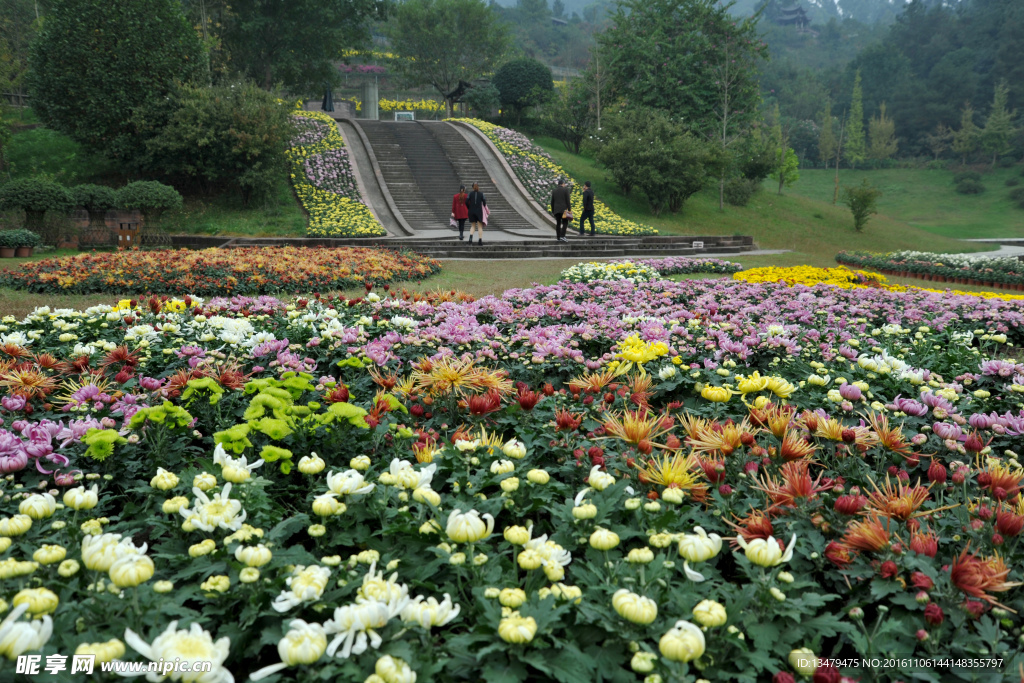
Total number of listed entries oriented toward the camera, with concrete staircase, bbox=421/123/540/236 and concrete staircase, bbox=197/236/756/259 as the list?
2

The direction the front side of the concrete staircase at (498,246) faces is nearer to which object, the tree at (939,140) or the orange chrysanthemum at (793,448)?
the orange chrysanthemum

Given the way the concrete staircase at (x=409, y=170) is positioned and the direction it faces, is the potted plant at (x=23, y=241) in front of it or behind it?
in front

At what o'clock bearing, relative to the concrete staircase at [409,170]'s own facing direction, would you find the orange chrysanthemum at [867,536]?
The orange chrysanthemum is roughly at 12 o'clock from the concrete staircase.

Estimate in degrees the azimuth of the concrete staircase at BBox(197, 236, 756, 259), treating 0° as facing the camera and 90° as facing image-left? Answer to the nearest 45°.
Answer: approximately 0°

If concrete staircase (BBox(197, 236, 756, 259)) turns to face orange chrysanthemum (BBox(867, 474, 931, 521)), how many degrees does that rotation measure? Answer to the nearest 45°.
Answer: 0° — it already faces it

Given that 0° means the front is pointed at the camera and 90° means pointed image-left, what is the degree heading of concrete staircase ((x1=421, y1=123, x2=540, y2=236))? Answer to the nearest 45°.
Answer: approximately 0°

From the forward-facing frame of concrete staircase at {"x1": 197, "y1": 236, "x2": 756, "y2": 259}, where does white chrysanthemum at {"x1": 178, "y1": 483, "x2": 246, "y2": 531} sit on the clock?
The white chrysanthemum is roughly at 12 o'clock from the concrete staircase.

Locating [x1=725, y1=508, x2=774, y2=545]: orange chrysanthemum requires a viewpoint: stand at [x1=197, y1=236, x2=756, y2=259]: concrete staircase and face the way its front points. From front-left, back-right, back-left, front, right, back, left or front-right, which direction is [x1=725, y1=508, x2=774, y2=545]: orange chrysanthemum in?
front

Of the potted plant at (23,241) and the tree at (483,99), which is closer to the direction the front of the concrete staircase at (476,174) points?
the potted plant

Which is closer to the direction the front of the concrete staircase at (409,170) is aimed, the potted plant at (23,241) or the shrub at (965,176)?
the potted plant

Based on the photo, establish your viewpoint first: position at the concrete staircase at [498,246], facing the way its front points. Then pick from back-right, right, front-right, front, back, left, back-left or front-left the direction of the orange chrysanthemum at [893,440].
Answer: front

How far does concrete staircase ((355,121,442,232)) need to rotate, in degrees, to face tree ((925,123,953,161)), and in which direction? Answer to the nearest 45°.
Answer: approximately 135° to its left

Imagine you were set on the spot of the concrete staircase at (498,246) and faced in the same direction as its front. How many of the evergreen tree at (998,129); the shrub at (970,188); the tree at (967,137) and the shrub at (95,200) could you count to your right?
1

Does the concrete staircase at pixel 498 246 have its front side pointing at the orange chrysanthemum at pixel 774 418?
yes

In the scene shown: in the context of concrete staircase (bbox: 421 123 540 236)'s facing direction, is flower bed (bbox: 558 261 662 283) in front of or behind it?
in front
